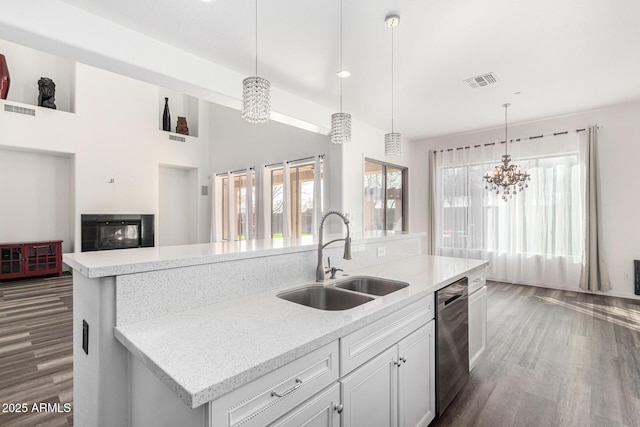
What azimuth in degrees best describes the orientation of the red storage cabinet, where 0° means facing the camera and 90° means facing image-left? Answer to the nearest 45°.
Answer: approximately 0°

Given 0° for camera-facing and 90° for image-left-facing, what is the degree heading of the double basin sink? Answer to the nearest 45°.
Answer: approximately 315°

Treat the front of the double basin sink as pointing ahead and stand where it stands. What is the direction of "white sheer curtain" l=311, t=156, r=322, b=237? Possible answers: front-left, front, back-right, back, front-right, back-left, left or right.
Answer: back-left

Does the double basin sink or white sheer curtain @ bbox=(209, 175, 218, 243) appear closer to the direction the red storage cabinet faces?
the double basin sink

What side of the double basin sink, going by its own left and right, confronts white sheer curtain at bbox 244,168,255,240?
back

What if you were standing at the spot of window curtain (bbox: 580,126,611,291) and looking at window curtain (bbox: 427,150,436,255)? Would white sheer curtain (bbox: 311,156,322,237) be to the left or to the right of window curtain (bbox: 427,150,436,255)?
left

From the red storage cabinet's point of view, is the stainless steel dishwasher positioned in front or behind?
in front

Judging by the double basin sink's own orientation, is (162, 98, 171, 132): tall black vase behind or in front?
behind

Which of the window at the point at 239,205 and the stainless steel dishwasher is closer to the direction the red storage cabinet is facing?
the stainless steel dishwasher
